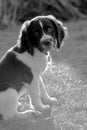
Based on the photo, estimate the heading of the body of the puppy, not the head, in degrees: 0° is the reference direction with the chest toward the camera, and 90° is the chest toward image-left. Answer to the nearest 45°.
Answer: approximately 270°
